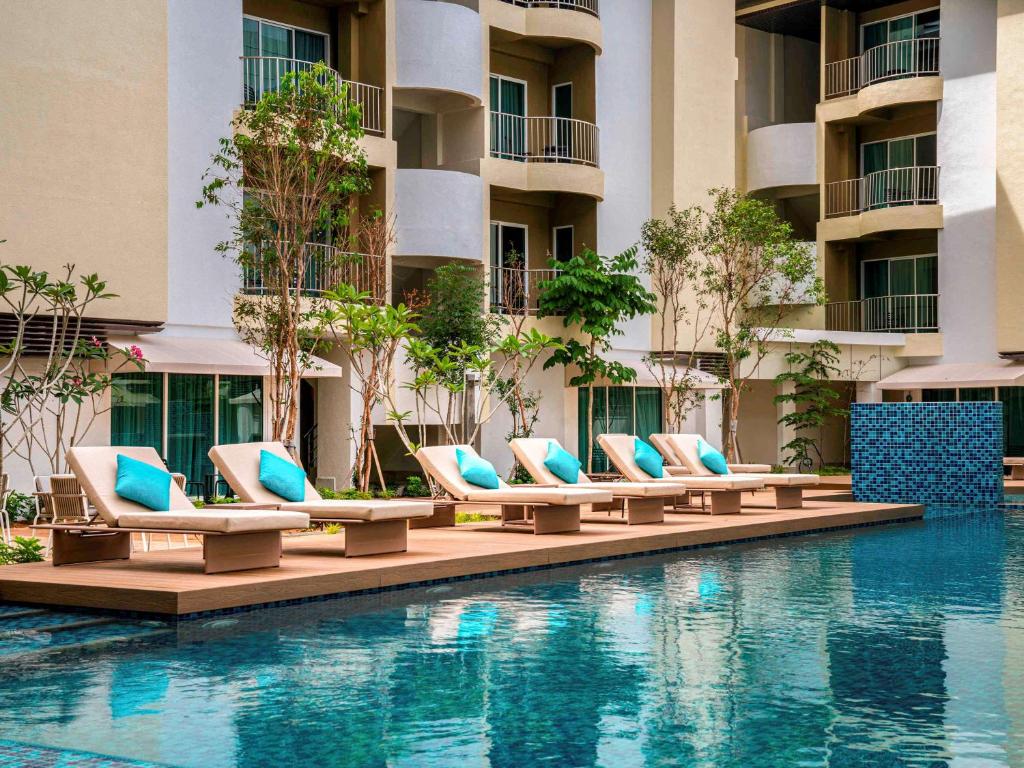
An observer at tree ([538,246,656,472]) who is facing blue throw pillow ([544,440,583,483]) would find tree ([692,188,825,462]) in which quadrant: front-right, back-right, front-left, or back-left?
back-left

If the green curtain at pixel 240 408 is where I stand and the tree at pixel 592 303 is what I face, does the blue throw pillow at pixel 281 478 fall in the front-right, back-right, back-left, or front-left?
back-right

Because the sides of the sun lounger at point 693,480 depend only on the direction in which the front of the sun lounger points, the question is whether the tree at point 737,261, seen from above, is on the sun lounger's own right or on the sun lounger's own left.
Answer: on the sun lounger's own left

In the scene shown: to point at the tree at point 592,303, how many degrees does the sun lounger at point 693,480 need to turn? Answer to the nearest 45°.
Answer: approximately 135° to its left

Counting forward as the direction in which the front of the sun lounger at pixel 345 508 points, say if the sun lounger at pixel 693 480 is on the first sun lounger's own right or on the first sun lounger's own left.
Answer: on the first sun lounger's own left

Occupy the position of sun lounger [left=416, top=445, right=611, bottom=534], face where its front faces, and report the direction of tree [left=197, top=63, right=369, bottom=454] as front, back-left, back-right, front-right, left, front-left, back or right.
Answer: back

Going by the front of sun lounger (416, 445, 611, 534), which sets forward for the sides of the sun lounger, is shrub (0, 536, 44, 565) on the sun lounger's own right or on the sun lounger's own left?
on the sun lounger's own right

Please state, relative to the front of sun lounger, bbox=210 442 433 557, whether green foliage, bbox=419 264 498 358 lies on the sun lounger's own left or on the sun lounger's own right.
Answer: on the sun lounger's own left

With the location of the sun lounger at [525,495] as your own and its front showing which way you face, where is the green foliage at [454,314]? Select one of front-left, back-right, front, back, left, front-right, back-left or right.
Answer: back-left

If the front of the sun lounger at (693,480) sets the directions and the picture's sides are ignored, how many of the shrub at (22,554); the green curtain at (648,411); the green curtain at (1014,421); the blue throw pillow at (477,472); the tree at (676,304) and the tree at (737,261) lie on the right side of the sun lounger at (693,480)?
2

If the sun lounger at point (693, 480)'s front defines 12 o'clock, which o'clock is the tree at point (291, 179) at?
The tree is roughly at 4 o'clock from the sun lounger.

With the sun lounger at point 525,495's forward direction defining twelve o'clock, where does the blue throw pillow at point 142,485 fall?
The blue throw pillow is roughly at 3 o'clock from the sun lounger.

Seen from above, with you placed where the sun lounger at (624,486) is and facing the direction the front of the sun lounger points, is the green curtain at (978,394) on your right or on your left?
on your left

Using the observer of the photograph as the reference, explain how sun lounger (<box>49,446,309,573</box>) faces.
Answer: facing the viewer and to the right of the viewer

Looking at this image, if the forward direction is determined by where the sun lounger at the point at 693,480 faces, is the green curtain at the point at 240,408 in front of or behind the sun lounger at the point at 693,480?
behind
